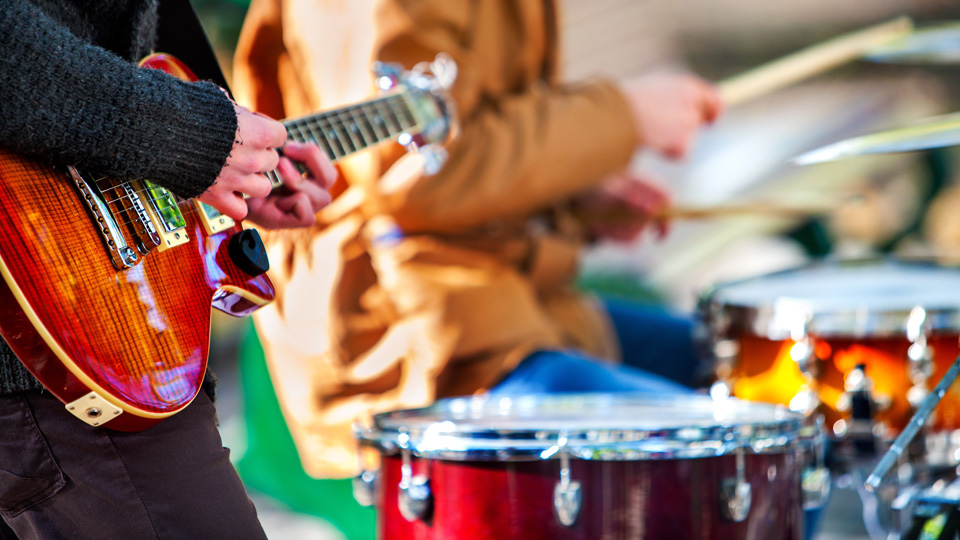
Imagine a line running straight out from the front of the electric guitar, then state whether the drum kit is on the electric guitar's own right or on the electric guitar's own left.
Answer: on the electric guitar's own left

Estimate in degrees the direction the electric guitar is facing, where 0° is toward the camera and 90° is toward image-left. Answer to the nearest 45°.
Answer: approximately 315°

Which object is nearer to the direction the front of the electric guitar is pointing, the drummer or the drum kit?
the drum kit

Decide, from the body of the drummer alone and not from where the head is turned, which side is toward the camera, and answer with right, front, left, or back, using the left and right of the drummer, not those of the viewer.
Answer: right

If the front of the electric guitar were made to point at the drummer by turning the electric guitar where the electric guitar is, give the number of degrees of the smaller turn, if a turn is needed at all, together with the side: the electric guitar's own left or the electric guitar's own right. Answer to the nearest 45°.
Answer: approximately 90° to the electric guitar's own left
